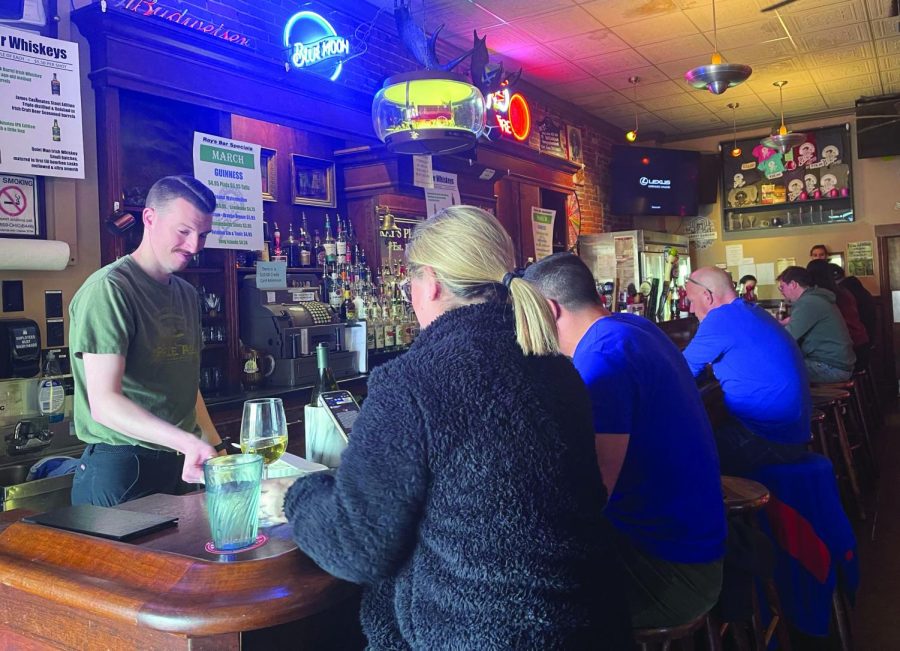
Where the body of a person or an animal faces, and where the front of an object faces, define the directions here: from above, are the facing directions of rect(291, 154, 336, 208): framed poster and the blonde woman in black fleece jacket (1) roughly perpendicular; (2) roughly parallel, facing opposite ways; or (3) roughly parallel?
roughly parallel, facing opposite ways

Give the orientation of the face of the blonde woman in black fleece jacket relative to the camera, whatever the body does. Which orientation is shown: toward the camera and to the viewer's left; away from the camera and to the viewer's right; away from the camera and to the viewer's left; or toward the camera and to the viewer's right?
away from the camera and to the viewer's left

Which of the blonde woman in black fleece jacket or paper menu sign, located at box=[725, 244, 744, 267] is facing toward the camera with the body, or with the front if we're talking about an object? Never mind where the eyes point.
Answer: the paper menu sign

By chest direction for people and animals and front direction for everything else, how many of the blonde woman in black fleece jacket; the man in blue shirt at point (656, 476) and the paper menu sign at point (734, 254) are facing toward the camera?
1

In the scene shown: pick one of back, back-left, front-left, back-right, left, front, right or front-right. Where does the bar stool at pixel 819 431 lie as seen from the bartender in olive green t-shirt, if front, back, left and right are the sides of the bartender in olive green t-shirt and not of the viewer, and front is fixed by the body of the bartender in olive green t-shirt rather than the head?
front-left

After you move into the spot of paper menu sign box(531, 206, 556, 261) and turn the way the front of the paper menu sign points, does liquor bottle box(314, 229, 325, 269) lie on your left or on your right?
on your right

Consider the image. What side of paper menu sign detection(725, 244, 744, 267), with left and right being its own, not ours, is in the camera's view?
front

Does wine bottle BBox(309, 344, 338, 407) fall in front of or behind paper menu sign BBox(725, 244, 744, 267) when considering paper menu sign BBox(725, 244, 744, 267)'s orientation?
in front

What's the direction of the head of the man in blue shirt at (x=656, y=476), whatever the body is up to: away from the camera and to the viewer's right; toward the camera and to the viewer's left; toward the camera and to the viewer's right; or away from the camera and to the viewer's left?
away from the camera and to the viewer's left

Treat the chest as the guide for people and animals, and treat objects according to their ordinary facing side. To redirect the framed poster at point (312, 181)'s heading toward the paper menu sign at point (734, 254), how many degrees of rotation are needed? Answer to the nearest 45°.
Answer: approximately 90° to its left

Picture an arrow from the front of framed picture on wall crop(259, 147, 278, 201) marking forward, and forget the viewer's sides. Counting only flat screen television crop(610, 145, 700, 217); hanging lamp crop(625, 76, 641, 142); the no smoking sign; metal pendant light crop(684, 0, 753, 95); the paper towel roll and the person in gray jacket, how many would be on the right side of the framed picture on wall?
2

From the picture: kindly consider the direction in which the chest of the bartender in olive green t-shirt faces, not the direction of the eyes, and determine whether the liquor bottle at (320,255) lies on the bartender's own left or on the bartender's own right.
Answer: on the bartender's own left

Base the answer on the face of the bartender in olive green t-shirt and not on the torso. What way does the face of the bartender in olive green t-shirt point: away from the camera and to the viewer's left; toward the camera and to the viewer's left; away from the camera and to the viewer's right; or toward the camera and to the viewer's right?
toward the camera and to the viewer's right

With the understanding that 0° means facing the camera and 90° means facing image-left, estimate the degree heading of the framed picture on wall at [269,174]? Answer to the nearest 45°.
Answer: approximately 315°

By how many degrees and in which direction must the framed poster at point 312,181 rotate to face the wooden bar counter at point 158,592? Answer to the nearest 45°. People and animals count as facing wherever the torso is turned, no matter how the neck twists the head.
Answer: approximately 45° to its right

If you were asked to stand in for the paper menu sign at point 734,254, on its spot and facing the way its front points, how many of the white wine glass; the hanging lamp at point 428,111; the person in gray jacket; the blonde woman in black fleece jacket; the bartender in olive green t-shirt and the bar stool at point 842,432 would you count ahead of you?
6

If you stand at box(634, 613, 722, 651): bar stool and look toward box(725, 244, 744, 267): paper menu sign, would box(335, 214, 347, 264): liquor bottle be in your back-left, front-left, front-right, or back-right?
front-left

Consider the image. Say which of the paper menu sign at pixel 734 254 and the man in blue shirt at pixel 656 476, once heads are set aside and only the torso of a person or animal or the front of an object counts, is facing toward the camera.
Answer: the paper menu sign

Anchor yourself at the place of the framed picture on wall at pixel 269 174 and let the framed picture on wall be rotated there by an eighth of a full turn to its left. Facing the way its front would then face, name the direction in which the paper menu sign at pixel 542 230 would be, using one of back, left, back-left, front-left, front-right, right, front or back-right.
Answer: front-left

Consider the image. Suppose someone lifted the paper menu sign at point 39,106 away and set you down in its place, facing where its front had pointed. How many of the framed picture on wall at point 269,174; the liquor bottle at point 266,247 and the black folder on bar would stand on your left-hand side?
2

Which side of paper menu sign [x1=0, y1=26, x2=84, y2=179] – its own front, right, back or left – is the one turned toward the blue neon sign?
left
